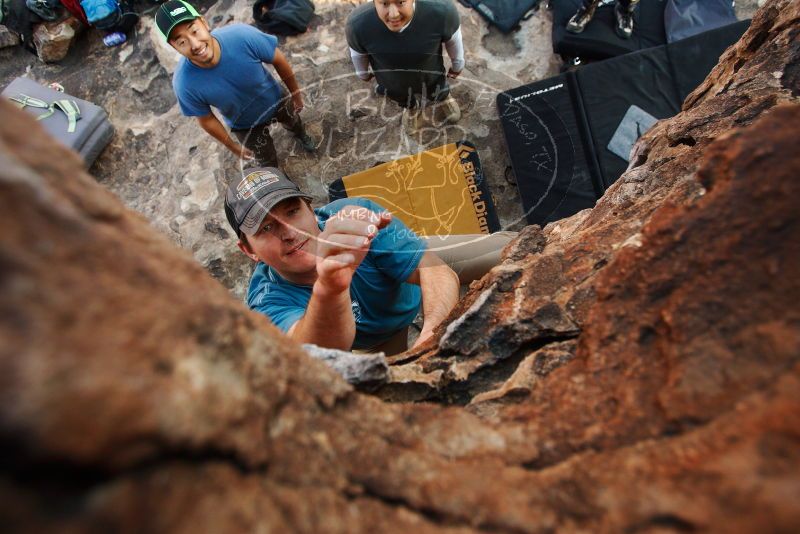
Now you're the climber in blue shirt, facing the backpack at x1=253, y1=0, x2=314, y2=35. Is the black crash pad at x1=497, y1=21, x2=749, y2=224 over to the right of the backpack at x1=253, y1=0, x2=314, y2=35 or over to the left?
right

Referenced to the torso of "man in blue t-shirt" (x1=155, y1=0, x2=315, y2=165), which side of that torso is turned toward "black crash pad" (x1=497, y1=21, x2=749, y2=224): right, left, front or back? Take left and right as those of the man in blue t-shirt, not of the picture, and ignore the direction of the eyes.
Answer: left

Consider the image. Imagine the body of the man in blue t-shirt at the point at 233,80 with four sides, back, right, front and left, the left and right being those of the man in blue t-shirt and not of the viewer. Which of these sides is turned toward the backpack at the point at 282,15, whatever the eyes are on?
back

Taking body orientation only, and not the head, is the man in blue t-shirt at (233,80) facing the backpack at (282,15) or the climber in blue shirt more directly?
the climber in blue shirt

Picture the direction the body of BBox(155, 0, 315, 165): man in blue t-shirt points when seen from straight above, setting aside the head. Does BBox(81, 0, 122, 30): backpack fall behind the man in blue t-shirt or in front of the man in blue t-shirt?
behind

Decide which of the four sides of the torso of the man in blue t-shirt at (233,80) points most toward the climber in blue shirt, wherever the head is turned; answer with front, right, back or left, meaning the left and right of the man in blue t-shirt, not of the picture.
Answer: front

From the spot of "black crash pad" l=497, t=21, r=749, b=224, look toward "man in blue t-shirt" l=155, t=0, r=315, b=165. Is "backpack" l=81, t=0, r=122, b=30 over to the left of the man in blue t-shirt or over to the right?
right

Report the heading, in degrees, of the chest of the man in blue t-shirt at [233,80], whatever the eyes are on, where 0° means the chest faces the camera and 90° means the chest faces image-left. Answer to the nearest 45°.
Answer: approximately 0°
